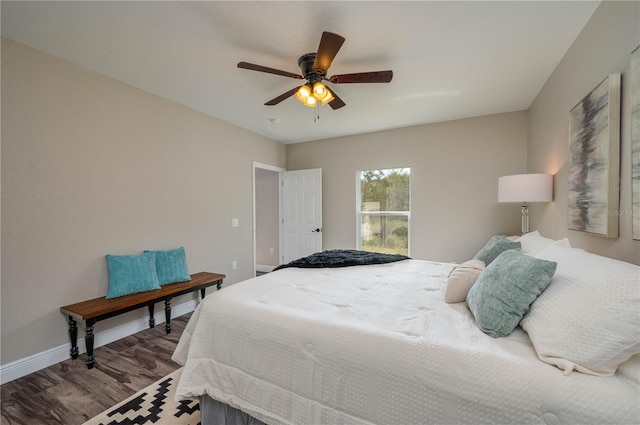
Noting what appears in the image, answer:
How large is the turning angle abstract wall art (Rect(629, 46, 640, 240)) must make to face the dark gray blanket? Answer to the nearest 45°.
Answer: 0° — it already faces it

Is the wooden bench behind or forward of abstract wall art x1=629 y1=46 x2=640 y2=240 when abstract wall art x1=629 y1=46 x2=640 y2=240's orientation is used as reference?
forward

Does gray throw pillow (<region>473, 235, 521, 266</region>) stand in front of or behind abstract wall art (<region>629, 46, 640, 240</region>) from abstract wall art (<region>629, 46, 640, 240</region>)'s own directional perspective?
in front

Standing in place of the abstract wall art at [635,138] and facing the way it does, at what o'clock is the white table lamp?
The white table lamp is roughly at 2 o'clock from the abstract wall art.

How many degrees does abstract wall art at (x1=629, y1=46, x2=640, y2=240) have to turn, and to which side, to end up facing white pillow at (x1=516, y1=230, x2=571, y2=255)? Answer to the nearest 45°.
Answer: approximately 45° to its right

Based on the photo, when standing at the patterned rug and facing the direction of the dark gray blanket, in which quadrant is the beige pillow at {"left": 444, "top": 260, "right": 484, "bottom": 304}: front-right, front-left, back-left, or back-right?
front-right

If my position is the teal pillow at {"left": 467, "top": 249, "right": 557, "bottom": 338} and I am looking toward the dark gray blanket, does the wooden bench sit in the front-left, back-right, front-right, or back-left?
front-left

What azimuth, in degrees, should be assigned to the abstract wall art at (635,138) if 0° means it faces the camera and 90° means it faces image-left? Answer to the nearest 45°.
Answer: approximately 90°
